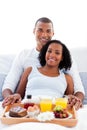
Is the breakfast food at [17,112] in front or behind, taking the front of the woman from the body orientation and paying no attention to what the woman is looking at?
in front

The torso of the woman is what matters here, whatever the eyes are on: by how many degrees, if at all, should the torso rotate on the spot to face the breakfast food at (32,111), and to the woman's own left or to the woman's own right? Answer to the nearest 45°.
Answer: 0° — they already face it

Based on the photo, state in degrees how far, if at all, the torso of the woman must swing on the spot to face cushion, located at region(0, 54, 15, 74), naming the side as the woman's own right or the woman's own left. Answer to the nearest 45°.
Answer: approximately 135° to the woman's own right

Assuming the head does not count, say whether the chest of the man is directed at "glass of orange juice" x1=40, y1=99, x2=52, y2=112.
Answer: yes

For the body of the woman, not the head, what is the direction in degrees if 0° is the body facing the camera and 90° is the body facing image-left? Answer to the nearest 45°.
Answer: approximately 0°
